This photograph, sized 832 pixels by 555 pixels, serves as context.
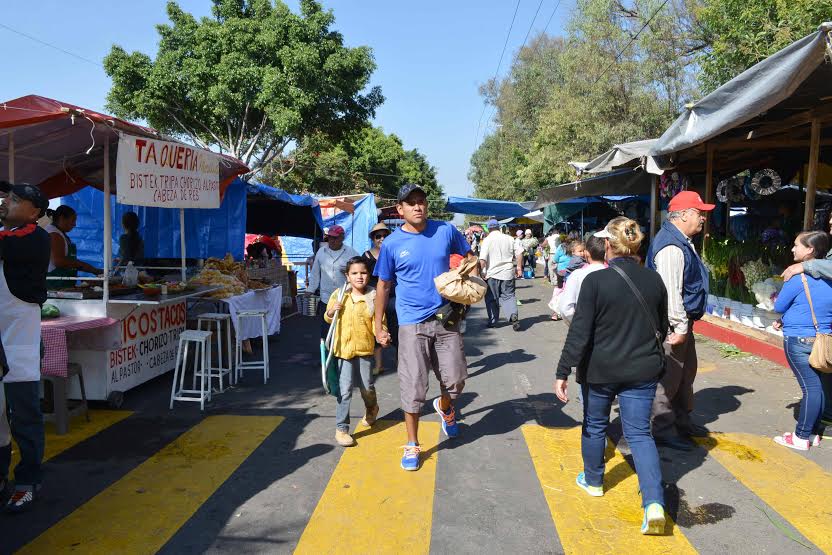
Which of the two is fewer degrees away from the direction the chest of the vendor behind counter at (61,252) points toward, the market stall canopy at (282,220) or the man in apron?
the market stall canopy

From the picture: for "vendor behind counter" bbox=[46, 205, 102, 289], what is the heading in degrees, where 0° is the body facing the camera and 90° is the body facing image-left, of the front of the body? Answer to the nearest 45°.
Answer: approximately 270°

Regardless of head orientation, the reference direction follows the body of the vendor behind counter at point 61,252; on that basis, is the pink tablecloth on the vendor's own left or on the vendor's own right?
on the vendor's own right

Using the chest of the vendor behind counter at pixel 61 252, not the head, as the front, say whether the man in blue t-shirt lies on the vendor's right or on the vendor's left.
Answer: on the vendor's right

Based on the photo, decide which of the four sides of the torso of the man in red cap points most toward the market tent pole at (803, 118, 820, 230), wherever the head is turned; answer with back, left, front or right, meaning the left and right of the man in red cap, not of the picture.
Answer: left

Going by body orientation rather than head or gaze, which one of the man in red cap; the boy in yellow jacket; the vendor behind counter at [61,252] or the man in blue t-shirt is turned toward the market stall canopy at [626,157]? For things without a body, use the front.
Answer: the vendor behind counter

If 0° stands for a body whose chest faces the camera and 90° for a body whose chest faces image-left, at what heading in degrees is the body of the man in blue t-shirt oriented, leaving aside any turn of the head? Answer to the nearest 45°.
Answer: approximately 0°
